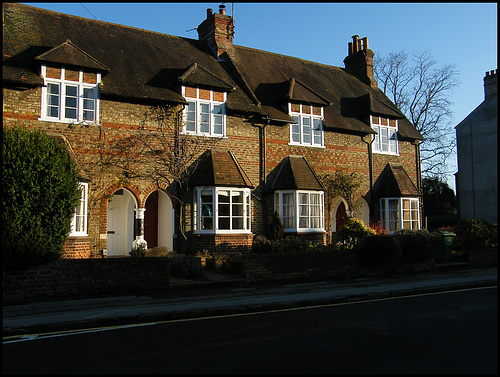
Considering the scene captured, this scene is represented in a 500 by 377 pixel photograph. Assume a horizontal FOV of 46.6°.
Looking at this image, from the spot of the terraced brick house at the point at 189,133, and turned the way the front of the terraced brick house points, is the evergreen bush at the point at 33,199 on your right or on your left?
on your right

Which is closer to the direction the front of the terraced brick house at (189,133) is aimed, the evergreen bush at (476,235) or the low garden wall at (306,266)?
the low garden wall

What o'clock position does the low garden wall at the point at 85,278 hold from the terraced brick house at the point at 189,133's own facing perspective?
The low garden wall is roughly at 2 o'clock from the terraced brick house.

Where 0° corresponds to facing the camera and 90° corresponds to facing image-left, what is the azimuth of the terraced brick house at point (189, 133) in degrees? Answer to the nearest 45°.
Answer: approximately 315°
